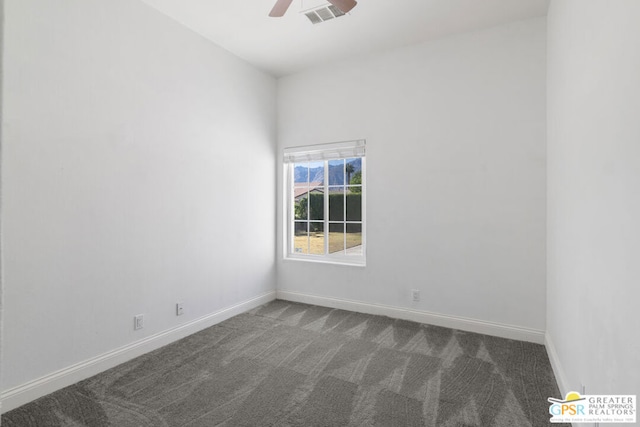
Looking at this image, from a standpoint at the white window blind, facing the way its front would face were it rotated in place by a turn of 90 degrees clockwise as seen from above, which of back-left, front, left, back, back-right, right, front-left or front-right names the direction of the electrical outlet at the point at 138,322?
left

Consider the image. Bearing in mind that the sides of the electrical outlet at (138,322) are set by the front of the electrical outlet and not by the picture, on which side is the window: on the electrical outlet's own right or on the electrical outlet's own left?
on the electrical outlet's own left

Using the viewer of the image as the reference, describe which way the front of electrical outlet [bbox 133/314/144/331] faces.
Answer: facing the viewer and to the right of the viewer

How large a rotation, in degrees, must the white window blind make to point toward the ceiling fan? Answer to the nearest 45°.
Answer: approximately 45° to its left
